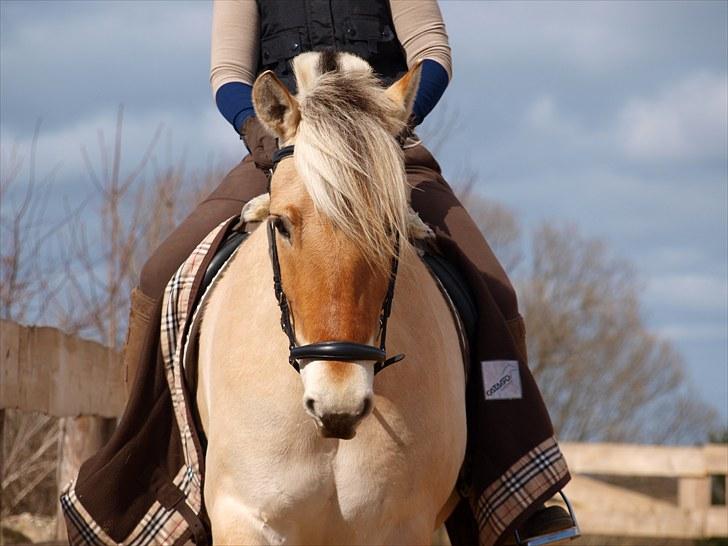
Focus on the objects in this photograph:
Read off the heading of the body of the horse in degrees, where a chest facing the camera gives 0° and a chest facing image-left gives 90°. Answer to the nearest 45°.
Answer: approximately 0°

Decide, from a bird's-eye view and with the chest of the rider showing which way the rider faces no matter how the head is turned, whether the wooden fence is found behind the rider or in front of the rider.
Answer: behind
